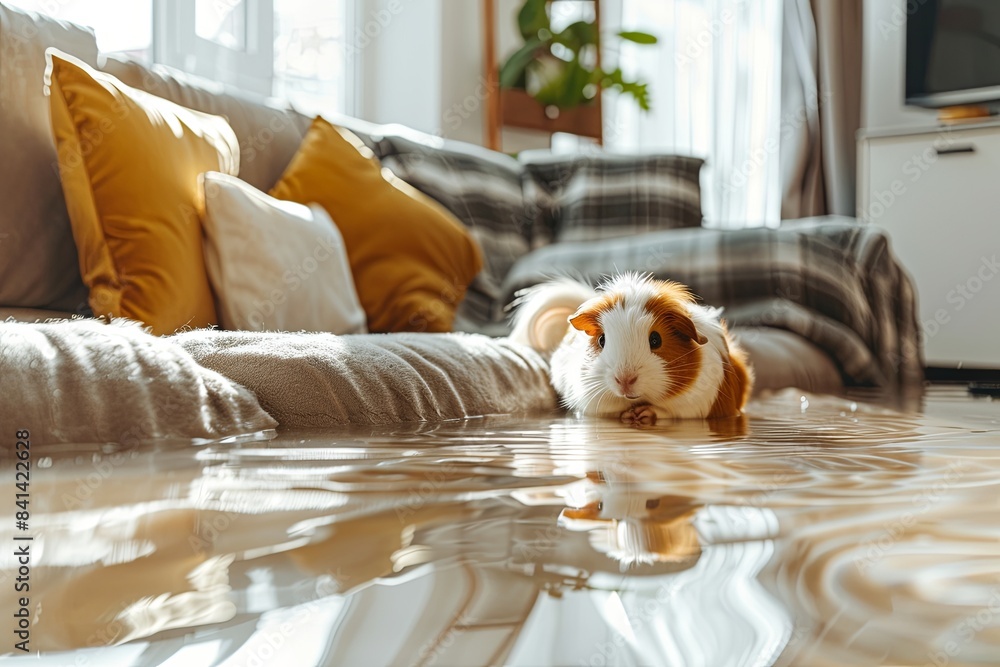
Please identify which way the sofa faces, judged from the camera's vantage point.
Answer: facing the viewer and to the right of the viewer

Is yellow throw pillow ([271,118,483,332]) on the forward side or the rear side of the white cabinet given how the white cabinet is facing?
on the forward side

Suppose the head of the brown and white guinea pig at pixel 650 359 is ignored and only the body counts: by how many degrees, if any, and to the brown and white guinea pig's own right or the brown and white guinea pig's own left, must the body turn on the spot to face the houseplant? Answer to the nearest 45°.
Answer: approximately 180°

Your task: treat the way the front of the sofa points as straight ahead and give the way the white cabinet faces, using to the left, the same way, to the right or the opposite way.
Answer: to the right

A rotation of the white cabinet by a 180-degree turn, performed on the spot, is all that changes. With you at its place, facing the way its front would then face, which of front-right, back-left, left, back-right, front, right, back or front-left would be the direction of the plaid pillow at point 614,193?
back-left

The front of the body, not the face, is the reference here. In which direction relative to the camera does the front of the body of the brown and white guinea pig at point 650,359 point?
toward the camera

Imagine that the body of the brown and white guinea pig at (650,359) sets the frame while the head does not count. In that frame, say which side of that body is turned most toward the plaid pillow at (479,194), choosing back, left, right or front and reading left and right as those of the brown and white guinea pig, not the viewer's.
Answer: back

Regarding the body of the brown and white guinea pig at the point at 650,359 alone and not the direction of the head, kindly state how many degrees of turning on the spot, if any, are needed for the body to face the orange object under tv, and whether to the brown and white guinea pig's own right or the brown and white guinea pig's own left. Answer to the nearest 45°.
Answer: approximately 135° to the brown and white guinea pig's own left

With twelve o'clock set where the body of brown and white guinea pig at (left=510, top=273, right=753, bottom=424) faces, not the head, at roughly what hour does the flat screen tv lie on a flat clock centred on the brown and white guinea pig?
The flat screen tv is roughly at 7 o'clock from the brown and white guinea pig.
